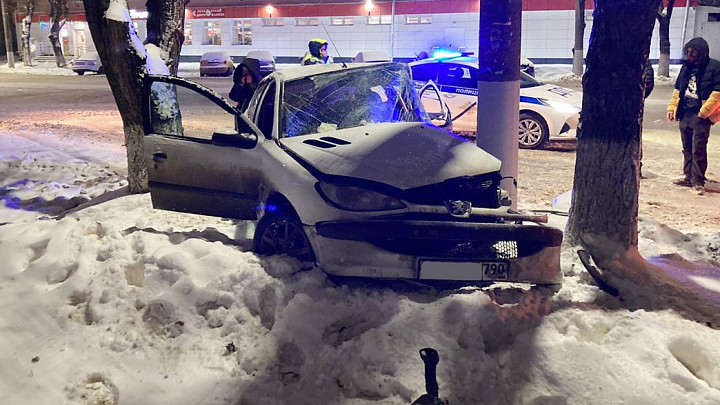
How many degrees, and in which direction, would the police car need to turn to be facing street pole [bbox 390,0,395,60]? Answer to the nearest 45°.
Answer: approximately 135° to its left

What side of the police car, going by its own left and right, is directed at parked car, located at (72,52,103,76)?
back

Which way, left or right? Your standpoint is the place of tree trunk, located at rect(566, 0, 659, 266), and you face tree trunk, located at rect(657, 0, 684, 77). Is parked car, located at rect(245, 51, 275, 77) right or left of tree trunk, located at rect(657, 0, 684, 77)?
left

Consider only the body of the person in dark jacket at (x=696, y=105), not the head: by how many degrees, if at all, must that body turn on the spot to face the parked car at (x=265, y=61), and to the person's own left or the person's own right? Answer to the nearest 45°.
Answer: approximately 90° to the person's own right

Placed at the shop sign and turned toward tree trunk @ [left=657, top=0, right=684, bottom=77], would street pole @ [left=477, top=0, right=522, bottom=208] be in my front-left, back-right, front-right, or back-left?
front-right

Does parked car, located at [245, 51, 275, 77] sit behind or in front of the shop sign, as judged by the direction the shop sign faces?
in front

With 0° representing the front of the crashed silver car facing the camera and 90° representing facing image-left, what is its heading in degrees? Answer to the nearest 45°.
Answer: approximately 315°

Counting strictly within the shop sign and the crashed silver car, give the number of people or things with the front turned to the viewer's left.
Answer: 0

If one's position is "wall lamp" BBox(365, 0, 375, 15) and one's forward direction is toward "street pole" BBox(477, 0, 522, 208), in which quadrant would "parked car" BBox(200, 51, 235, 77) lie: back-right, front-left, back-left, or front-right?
front-right

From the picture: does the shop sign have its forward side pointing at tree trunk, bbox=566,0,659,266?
yes

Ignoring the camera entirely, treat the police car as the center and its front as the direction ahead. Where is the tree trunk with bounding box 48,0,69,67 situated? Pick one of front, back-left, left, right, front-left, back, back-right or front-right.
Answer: back

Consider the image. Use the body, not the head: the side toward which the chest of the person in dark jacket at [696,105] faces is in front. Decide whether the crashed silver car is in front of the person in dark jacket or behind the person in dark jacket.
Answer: in front

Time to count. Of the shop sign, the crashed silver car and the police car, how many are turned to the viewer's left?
0

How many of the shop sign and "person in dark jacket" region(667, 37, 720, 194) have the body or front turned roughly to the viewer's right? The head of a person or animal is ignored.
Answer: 0

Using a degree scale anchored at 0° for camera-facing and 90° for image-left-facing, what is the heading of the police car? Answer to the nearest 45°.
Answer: approximately 315°

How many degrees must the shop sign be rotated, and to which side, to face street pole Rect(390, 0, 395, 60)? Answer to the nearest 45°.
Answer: approximately 45° to its left

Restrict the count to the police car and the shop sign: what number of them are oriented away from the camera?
0

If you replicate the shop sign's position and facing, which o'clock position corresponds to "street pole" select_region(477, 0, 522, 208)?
The street pole is roughly at 12 o'clock from the shop sign.

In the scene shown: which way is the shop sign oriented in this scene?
toward the camera
